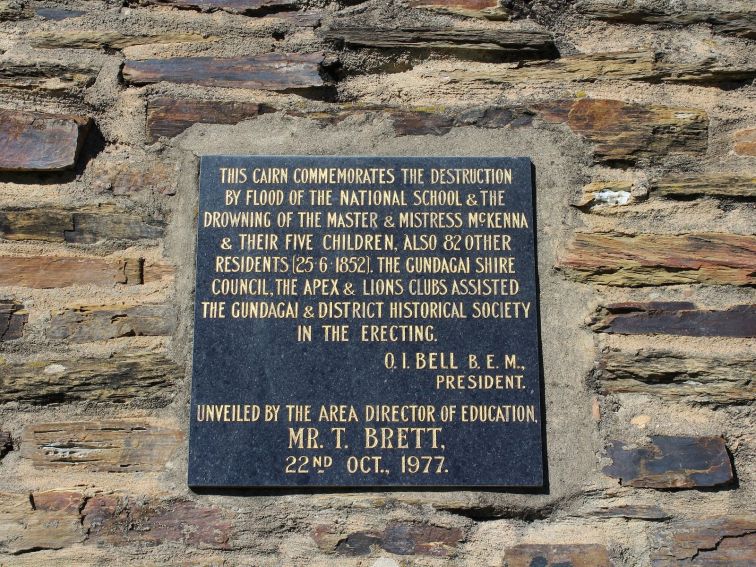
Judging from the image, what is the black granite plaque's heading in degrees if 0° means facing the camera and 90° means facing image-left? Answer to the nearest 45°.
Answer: approximately 0°
